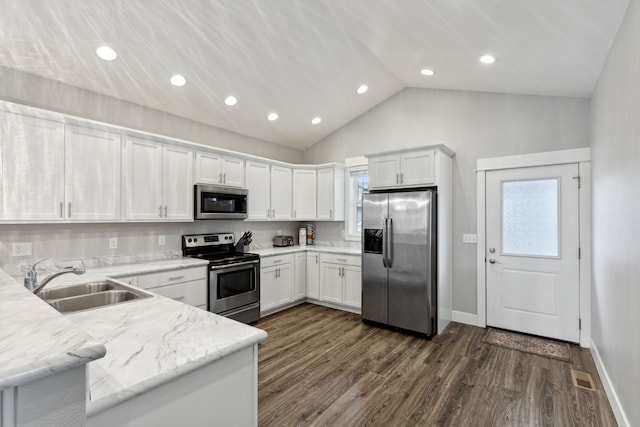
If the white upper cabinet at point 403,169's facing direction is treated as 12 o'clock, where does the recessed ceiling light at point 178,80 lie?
The recessed ceiling light is roughly at 2 o'clock from the white upper cabinet.

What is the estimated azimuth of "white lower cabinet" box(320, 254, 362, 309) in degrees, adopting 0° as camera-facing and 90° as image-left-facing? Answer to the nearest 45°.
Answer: approximately 45°

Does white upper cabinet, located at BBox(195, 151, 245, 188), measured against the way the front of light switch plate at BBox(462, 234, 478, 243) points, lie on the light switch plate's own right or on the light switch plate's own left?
on the light switch plate's own right

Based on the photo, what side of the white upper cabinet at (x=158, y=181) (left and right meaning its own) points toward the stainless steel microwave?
left

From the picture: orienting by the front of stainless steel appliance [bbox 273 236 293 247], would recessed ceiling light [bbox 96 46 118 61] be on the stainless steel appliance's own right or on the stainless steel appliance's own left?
on the stainless steel appliance's own right

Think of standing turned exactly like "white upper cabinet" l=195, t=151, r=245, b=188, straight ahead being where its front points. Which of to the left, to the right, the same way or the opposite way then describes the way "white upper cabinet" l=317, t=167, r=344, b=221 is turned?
to the right

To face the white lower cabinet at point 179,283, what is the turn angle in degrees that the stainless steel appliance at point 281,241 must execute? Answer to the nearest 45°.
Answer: approximately 90° to its right

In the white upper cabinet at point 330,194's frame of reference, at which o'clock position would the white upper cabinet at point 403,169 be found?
the white upper cabinet at point 403,169 is roughly at 9 o'clock from the white upper cabinet at point 330,194.

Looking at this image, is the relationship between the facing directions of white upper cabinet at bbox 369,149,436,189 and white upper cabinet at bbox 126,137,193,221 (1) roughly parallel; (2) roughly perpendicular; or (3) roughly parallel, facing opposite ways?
roughly perpendicular

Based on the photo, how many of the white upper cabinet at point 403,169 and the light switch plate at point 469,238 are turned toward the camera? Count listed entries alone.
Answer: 2

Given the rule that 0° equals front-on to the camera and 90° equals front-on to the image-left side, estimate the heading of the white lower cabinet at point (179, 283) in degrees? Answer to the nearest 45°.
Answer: approximately 315°

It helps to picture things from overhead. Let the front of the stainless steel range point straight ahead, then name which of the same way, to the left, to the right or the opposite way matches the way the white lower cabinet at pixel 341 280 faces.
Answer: to the right
